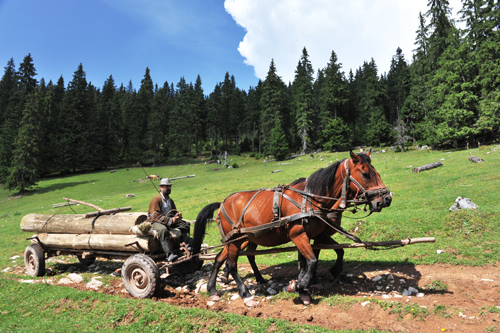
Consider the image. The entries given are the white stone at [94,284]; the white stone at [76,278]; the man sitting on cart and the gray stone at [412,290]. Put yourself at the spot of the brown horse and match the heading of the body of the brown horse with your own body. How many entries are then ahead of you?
1

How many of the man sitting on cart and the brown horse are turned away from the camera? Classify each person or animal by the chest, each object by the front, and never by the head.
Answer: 0

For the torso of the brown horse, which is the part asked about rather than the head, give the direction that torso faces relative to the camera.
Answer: to the viewer's right

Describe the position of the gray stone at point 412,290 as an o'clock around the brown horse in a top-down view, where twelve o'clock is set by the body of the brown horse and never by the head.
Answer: The gray stone is roughly at 12 o'clock from the brown horse.

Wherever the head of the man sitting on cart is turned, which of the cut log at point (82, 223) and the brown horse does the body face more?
the brown horse

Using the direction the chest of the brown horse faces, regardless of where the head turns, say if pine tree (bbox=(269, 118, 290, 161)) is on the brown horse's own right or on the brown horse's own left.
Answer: on the brown horse's own left

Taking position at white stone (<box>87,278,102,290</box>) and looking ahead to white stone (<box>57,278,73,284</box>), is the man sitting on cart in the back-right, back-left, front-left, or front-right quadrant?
back-right

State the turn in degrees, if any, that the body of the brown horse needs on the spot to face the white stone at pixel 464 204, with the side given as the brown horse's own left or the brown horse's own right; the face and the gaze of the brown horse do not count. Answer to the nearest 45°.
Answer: approximately 45° to the brown horse's own left

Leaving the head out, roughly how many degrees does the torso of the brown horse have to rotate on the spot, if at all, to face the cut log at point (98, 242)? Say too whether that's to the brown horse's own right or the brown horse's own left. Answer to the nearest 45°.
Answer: approximately 180°

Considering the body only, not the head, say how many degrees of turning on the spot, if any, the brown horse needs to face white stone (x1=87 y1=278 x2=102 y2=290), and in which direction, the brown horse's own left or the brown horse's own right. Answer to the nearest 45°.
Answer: approximately 180°

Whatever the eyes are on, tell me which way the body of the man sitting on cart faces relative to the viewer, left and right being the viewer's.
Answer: facing the viewer and to the right of the viewer

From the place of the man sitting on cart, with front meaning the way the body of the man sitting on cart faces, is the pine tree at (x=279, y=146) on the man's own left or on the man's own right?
on the man's own left

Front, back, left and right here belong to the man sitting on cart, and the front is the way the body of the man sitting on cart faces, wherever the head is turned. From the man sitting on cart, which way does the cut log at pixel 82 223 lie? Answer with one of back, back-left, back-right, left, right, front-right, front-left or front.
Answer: back

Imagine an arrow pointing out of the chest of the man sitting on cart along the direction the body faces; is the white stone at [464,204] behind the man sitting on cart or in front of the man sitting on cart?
in front
